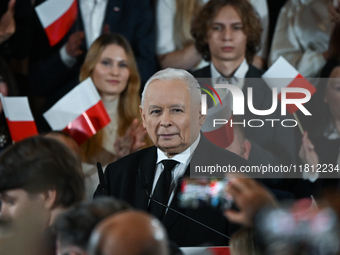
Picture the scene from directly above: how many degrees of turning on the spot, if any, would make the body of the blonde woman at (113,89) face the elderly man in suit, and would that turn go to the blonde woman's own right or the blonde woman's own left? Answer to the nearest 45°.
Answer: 0° — they already face them

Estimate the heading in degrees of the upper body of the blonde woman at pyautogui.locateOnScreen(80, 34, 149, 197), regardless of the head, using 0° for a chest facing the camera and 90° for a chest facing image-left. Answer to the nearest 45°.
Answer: approximately 0°
